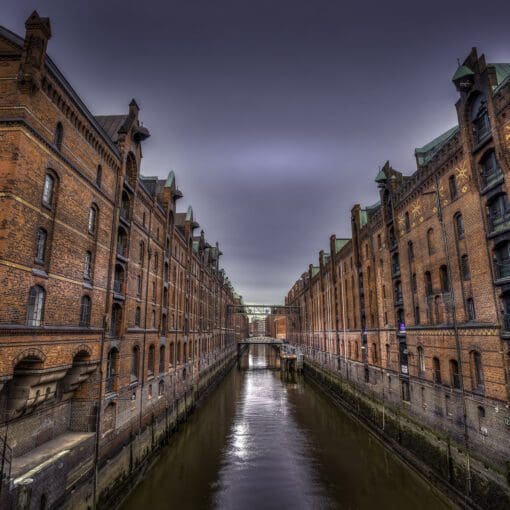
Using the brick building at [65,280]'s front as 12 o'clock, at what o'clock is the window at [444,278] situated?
The window is roughly at 12 o'clock from the brick building.

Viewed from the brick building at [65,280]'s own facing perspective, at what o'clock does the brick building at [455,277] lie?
the brick building at [455,277] is roughly at 12 o'clock from the brick building at [65,280].

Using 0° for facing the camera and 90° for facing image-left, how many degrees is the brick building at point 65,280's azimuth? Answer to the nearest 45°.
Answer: approximately 270°
